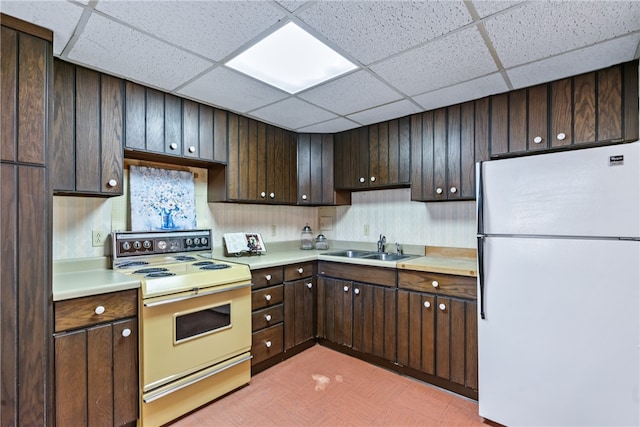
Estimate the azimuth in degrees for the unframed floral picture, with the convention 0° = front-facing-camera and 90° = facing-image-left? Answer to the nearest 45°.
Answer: approximately 315°

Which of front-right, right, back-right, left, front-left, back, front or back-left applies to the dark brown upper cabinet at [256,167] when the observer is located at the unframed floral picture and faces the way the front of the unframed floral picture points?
front-left

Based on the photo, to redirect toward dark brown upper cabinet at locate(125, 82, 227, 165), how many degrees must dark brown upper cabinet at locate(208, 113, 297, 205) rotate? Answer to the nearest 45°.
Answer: approximately 90° to its right

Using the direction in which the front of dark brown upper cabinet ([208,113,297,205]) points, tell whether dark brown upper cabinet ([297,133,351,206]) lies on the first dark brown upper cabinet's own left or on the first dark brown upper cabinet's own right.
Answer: on the first dark brown upper cabinet's own left
